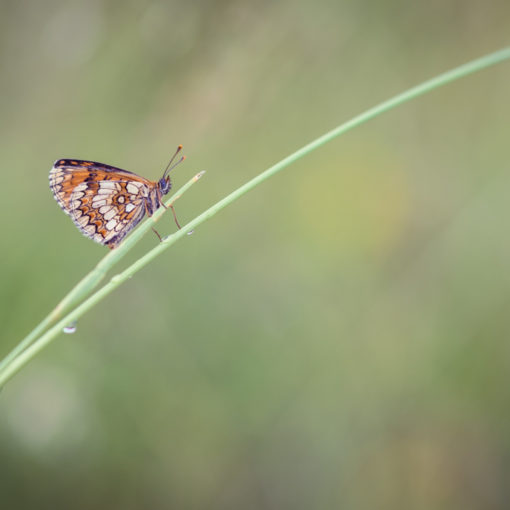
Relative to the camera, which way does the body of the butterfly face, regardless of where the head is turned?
to the viewer's right
